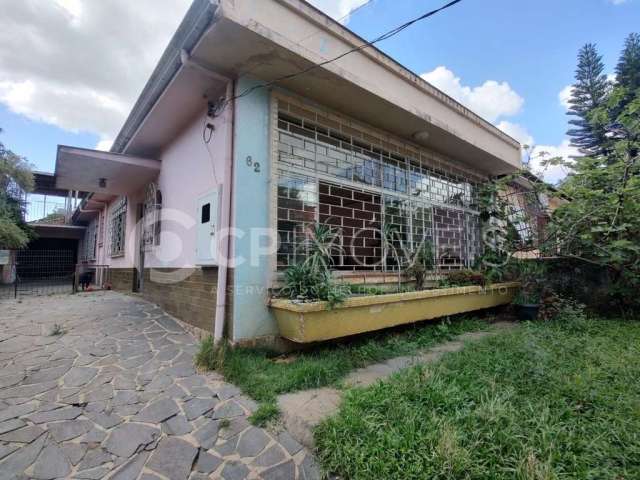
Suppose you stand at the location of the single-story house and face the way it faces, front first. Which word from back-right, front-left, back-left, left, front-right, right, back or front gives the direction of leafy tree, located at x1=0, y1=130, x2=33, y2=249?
back

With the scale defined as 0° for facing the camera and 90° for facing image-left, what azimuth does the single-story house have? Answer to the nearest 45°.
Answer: approximately 315°

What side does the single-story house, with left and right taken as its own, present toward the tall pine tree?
left

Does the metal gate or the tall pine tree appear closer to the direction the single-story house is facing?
the tall pine tree

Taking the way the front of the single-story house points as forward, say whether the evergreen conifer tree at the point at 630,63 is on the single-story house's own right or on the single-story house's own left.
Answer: on the single-story house's own left

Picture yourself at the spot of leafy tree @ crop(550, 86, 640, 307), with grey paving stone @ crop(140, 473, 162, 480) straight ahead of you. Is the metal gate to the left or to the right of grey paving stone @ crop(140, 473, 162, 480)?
right
